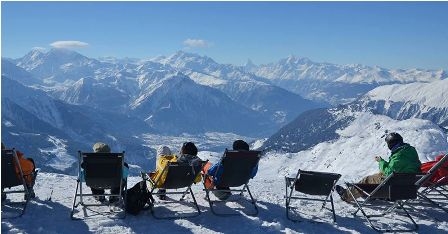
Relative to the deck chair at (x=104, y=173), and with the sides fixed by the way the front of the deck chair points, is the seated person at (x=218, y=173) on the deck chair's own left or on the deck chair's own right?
on the deck chair's own right

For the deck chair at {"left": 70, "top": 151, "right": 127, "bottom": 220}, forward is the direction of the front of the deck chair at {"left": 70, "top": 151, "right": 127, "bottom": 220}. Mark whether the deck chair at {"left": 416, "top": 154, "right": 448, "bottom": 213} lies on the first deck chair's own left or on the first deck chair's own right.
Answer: on the first deck chair's own right

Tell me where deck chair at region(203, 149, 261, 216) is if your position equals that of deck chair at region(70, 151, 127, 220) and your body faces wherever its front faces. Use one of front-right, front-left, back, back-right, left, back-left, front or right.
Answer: right

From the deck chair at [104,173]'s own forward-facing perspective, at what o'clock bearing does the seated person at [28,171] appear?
The seated person is roughly at 10 o'clock from the deck chair.

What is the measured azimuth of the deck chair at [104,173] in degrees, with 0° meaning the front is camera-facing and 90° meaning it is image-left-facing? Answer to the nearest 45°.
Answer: approximately 180°

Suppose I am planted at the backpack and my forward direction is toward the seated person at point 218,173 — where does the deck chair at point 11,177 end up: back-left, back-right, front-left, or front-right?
back-left

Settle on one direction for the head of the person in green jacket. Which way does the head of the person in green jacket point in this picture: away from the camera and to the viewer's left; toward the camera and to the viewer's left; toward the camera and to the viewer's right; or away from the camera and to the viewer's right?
away from the camera and to the viewer's left

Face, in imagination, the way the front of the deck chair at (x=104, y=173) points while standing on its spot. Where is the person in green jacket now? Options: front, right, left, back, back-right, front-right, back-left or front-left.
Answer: right

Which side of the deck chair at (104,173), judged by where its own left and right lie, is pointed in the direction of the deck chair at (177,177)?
right

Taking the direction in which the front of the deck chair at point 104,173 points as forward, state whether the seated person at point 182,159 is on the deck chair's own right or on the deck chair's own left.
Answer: on the deck chair's own right
